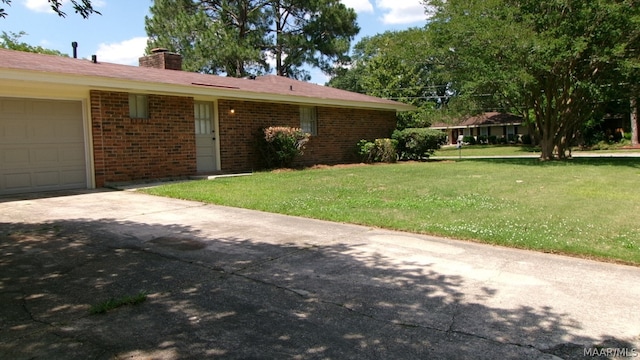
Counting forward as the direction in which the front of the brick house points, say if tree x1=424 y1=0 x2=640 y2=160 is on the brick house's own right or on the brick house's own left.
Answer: on the brick house's own left

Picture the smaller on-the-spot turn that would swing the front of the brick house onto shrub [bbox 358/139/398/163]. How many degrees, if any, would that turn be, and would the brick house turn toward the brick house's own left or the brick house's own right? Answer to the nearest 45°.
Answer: approximately 90° to the brick house's own left

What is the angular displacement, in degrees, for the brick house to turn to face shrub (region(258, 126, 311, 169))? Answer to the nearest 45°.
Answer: approximately 90° to its left

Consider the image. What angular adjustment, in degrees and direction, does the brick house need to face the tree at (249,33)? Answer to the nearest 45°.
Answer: approximately 135° to its left

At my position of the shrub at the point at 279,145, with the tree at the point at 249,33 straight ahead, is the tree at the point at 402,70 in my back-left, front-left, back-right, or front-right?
front-right

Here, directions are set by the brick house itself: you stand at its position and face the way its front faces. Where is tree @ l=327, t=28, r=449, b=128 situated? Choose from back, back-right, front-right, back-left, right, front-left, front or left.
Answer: left

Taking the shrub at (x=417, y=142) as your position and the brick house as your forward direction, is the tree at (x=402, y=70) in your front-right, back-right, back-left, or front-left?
back-right

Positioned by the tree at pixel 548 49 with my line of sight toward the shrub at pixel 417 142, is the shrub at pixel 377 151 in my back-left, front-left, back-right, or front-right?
front-left

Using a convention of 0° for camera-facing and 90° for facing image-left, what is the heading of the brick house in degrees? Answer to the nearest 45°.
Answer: approximately 315°

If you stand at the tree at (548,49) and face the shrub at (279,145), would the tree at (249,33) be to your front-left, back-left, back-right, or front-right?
front-right

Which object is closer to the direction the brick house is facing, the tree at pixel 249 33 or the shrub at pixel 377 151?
the shrub

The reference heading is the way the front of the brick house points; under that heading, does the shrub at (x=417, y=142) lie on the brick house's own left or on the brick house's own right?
on the brick house's own left
